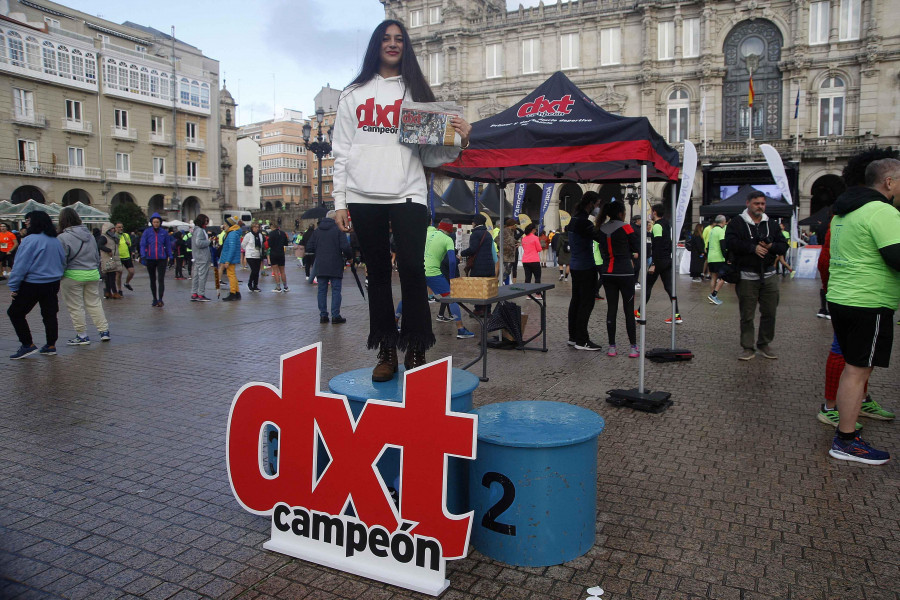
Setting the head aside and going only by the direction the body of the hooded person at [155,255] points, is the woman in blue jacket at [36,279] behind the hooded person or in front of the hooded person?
in front

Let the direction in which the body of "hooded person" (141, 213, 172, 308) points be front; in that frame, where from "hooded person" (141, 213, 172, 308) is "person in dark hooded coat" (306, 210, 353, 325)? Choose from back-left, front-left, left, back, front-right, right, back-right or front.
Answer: front-left

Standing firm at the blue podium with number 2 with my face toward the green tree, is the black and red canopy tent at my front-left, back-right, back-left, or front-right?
front-right

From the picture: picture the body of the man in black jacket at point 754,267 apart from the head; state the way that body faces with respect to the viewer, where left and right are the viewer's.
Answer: facing the viewer

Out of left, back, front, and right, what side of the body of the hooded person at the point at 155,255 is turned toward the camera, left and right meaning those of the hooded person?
front

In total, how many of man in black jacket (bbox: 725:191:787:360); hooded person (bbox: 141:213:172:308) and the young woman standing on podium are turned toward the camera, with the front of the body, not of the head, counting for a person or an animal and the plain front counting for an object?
3

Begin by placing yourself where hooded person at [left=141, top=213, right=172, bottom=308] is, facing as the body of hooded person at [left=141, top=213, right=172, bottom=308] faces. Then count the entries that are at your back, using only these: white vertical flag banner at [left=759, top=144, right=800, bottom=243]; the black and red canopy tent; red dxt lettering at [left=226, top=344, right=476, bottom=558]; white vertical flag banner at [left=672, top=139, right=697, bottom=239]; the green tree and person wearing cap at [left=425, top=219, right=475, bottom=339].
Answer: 1

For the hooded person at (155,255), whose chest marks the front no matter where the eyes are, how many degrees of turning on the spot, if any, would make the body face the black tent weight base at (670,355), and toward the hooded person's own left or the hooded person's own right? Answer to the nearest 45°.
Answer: approximately 45° to the hooded person's own left

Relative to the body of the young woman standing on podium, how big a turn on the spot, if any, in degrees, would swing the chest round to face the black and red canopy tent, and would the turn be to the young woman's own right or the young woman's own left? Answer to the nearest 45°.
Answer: approximately 135° to the young woman's own left

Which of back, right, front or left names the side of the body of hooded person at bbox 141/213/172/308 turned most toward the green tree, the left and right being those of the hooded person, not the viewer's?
back

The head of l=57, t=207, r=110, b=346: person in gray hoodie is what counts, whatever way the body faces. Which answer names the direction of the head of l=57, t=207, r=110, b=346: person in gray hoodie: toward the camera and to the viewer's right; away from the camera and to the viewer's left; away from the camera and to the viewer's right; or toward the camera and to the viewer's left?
away from the camera and to the viewer's left

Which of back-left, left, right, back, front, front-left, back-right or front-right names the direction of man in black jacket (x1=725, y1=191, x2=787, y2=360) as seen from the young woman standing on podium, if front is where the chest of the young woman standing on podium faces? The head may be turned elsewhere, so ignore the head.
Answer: back-left

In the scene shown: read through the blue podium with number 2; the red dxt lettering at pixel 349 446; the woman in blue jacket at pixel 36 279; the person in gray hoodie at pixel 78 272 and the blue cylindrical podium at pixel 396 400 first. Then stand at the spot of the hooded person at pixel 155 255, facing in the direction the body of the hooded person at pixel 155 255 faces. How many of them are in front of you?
5

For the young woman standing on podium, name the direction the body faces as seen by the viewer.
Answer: toward the camera
